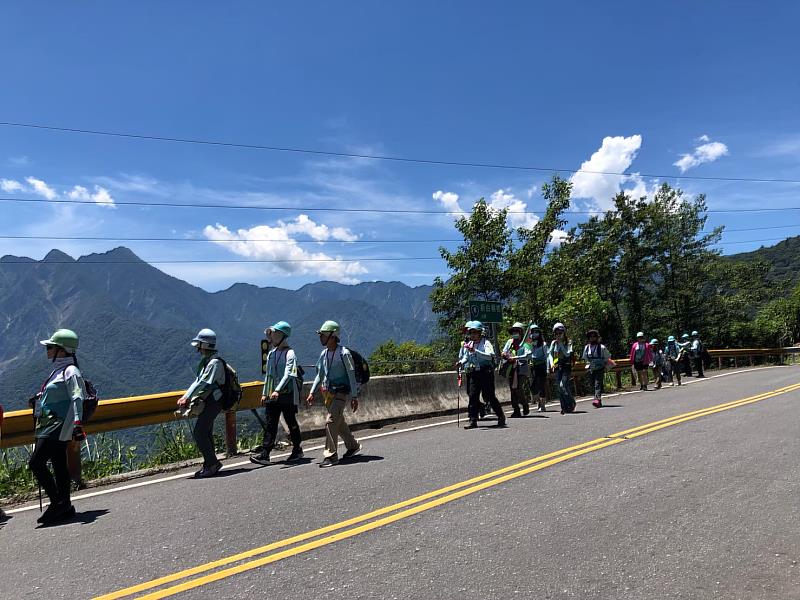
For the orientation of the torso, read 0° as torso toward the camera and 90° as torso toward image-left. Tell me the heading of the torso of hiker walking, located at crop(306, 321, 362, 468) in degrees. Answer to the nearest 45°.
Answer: approximately 45°

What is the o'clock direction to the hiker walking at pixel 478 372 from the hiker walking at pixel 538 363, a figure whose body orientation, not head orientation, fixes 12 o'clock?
the hiker walking at pixel 478 372 is roughly at 11 o'clock from the hiker walking at pixel 538 363.

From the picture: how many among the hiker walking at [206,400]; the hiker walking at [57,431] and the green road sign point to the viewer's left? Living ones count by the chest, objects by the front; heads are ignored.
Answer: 2

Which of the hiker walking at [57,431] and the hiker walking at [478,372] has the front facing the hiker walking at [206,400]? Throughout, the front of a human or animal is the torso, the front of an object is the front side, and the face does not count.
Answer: the hiker walking at [478,372]

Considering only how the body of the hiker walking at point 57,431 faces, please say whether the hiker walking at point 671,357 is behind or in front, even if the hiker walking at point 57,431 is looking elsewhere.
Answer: behind

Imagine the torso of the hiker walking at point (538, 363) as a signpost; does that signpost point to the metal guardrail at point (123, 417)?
yes

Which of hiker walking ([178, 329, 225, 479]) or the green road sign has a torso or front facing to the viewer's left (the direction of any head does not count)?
the hiker walking

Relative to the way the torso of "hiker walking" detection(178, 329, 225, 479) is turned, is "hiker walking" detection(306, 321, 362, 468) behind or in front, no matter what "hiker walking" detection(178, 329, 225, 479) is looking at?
behind

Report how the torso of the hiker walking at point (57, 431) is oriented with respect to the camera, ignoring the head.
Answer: to the viewer's left

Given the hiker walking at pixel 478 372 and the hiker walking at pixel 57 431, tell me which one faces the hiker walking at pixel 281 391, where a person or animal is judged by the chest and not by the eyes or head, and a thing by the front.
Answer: the hiker walking at pixel 478 372

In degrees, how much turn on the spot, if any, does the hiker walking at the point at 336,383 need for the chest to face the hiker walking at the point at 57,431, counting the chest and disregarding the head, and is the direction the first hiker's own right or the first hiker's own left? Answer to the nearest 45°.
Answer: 0° — they already face them

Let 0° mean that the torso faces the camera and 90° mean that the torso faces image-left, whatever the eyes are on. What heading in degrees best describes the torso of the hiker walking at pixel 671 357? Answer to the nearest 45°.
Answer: approximately 45°

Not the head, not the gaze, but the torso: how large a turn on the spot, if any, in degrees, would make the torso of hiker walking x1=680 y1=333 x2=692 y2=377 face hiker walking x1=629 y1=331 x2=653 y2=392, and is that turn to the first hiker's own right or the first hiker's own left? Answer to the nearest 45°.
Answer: approximately 45° to the first hiker's own left

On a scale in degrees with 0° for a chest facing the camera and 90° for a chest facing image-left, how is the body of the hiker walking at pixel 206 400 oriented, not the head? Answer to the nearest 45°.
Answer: approximately 90°
